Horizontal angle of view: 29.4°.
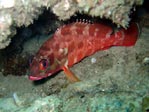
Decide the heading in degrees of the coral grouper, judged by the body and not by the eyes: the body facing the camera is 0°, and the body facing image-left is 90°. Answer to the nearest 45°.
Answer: approximately 90°
